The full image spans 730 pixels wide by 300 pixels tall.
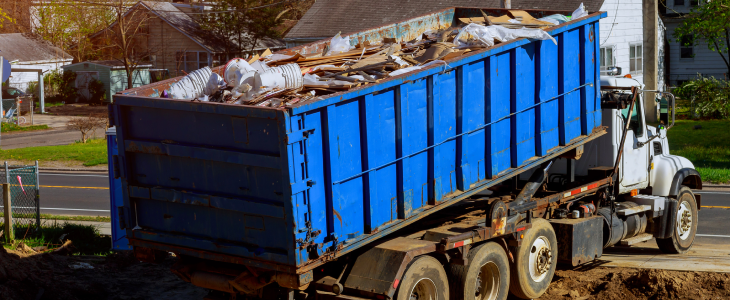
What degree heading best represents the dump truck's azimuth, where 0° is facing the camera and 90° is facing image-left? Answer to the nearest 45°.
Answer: approximately 225°
